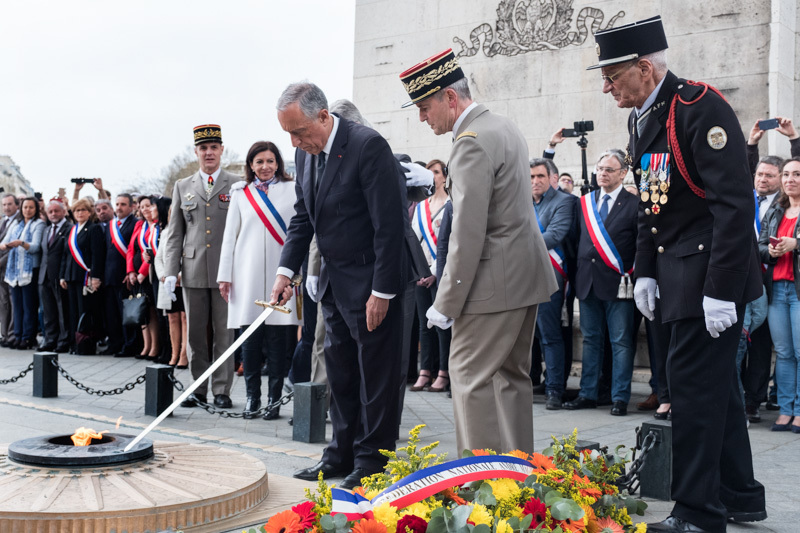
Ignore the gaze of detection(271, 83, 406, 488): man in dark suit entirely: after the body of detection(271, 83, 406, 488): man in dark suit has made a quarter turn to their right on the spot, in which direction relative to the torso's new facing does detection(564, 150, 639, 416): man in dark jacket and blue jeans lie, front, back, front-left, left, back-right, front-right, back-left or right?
right

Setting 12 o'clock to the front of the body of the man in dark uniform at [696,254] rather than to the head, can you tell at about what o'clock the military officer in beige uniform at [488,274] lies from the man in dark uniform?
The military officer in beige uniform is roughly at 2 o'clock from the man in dark uniform.

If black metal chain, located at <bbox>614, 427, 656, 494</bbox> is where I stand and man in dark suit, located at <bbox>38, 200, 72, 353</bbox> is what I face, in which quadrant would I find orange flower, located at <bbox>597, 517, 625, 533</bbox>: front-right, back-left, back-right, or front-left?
back-left

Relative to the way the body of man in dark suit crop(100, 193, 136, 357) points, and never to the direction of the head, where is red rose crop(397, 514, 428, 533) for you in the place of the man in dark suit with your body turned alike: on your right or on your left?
on your left

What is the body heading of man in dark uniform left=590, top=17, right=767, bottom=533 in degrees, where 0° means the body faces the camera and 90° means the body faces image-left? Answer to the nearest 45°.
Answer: approximately 45°

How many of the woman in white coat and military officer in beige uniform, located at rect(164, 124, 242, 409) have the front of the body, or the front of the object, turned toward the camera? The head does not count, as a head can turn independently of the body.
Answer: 2

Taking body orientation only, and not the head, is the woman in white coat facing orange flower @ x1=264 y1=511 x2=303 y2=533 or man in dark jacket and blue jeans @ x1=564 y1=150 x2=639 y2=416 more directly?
the orange flower

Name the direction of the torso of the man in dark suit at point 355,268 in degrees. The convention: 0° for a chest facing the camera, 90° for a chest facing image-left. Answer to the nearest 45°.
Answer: approximately 45°
